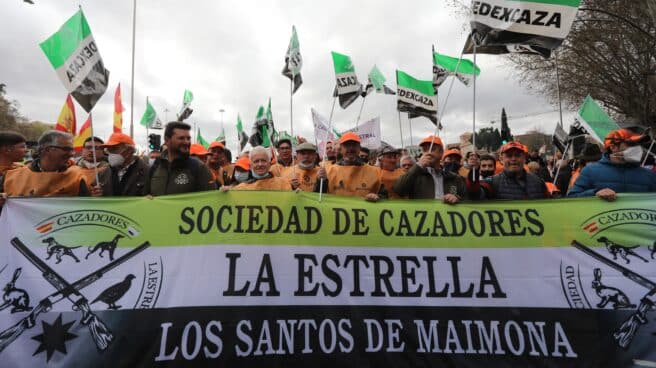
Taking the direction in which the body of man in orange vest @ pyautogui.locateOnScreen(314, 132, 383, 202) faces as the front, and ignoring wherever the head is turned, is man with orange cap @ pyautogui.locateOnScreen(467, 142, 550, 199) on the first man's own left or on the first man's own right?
on the first man's own left

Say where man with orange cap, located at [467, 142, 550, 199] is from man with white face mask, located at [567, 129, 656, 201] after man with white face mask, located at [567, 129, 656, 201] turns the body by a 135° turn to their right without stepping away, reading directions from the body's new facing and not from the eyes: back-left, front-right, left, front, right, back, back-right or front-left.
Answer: front

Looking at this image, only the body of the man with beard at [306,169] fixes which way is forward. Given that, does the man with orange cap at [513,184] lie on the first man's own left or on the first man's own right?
on the first man's own left

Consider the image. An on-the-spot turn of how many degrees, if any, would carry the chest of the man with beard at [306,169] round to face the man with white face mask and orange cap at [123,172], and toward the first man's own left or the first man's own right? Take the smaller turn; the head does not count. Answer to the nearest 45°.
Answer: approximately 90° to the first man's own right

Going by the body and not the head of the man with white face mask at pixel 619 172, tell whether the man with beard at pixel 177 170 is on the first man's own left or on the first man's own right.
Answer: on the first man's own right

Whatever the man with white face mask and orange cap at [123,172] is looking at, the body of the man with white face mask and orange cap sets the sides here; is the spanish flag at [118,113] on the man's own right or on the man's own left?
on the man's own right
